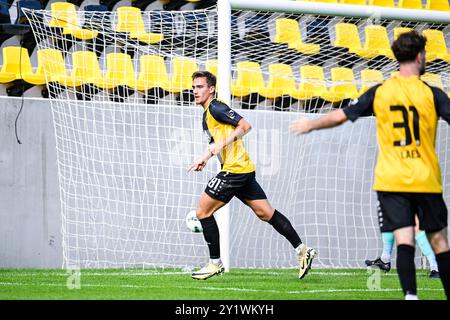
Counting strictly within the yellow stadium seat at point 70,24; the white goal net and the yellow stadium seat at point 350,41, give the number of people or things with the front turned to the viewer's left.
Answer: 0

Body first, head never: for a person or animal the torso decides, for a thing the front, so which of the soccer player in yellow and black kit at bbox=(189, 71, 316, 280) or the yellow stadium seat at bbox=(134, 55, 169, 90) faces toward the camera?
the yellow stadium seat

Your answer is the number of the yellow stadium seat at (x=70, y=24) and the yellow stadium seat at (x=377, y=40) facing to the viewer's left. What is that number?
0

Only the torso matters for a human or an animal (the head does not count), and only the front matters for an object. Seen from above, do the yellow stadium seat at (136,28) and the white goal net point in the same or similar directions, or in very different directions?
same or similar directions

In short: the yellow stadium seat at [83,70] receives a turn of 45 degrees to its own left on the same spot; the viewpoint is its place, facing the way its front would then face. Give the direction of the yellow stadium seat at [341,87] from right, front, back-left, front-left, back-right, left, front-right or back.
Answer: left

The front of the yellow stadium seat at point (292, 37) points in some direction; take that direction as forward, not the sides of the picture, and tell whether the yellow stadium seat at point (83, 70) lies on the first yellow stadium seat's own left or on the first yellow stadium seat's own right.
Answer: on the first yellow stadium seat's own right

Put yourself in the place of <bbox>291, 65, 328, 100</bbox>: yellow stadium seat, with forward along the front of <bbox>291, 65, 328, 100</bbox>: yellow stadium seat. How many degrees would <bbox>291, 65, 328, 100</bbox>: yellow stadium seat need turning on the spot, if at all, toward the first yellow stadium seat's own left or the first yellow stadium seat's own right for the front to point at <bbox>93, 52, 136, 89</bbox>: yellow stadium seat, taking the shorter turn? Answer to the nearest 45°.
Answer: approximately 45° to the first yellow stadium seat's own right

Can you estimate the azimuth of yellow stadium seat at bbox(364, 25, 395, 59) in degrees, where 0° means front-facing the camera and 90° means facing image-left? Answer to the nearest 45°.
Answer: approximately 315°

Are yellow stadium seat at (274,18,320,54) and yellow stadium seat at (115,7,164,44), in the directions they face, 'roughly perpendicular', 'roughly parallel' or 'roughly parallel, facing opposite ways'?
roughly parallel

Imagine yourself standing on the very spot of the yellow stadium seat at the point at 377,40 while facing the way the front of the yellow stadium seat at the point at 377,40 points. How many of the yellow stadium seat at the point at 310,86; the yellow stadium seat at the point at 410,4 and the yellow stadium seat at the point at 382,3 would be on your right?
1

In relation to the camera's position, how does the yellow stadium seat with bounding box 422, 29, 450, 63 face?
facing the viewer and to the right of the viewer
